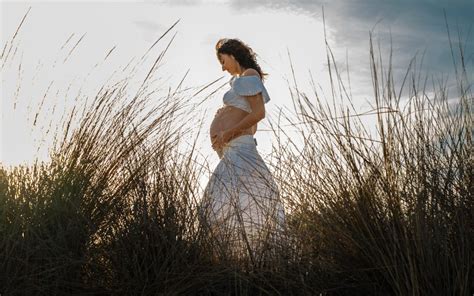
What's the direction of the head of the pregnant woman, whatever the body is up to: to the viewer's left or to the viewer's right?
to the viewer's left

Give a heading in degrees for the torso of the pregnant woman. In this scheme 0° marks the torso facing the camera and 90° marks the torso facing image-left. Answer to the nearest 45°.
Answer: approximately 90°
